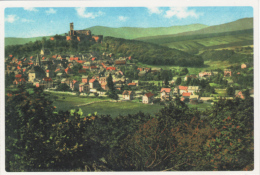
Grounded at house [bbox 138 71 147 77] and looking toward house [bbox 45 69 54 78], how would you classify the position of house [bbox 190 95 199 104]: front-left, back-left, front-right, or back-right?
back-left
